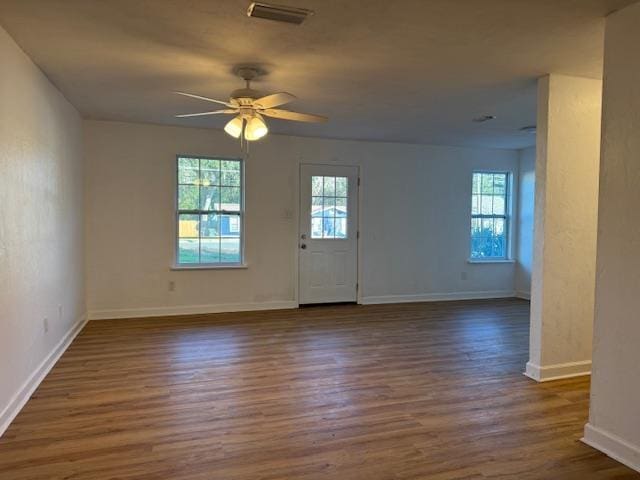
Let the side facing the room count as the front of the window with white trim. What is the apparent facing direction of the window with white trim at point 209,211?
toward the camera

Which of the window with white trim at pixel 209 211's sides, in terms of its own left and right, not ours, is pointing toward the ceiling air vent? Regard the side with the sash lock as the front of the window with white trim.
front

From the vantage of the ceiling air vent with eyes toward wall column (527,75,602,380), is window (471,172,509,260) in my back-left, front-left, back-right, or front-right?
front-left

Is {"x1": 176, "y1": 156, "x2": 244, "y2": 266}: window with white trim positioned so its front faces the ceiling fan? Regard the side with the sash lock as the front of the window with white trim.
yes

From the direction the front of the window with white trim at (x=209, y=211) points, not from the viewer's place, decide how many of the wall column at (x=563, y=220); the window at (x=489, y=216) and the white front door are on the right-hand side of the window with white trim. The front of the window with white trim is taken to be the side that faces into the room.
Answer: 0

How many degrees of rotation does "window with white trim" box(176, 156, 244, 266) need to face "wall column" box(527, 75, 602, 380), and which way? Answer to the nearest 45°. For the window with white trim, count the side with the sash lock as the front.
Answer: approximately 45° to its left

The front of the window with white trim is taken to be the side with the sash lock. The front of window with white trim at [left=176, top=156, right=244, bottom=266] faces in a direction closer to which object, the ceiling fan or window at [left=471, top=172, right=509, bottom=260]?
the ceiling fan

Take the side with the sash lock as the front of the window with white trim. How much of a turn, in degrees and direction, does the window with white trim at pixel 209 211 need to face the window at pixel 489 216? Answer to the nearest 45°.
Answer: approximately 90° to its left

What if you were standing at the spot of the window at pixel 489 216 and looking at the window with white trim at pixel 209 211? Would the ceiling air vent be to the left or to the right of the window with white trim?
left

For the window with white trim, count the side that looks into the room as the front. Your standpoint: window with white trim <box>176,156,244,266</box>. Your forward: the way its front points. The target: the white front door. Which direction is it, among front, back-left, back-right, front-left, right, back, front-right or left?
left

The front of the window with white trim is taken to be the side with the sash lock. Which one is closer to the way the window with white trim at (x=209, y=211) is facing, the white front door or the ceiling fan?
the ceiling fan

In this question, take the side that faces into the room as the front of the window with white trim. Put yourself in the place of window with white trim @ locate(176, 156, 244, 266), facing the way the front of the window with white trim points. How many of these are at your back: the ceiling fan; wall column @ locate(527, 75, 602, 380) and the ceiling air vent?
0

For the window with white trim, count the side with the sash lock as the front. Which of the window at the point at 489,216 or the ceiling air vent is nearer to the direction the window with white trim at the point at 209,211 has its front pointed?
the ceiling air vent

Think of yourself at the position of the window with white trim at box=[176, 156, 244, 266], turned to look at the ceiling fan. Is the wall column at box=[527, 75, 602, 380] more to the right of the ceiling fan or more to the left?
left
